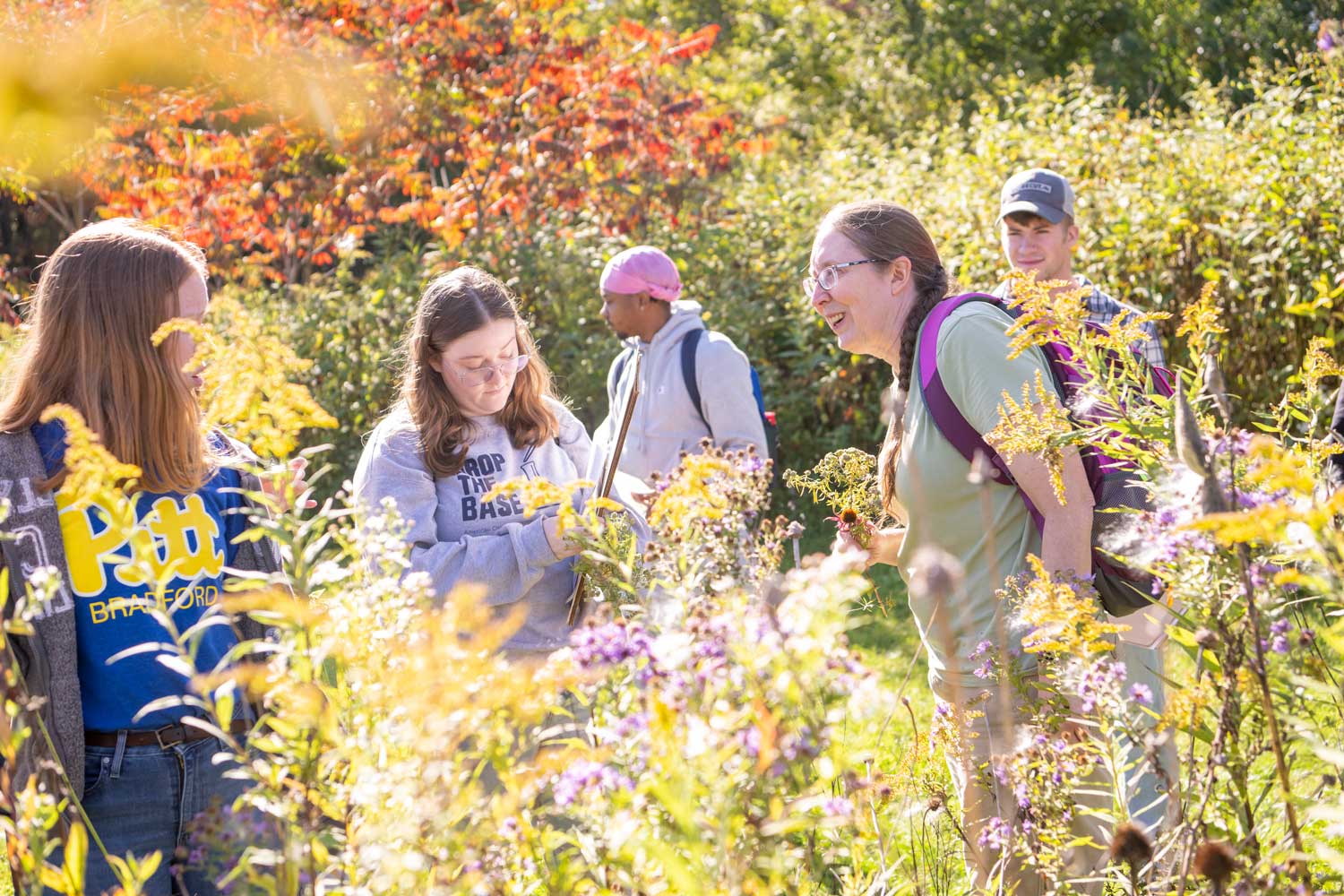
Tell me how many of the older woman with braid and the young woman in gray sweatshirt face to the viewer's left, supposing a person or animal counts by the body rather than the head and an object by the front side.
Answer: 1

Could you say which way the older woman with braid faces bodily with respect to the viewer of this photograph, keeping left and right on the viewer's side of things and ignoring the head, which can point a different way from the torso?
facing to the left of the viewer

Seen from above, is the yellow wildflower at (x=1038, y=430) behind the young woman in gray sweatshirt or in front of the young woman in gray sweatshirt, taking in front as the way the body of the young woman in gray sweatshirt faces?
in front

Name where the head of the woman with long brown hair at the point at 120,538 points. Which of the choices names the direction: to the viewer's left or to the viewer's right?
to the viewer's right

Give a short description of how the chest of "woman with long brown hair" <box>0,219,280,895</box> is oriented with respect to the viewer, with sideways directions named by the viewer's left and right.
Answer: facing the viewer and to the right of the viewer

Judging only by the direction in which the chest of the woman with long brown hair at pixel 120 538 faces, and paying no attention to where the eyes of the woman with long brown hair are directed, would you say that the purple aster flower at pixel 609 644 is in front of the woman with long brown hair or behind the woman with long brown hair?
in front

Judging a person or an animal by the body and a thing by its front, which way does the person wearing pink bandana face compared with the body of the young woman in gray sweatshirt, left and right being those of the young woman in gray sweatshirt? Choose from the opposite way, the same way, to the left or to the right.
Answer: to the right

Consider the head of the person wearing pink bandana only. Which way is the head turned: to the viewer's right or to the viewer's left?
to the viewer's left

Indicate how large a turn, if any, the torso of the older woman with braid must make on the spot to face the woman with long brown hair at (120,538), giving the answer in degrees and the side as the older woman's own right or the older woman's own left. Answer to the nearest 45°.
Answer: approximately 45° to the older woman's own left

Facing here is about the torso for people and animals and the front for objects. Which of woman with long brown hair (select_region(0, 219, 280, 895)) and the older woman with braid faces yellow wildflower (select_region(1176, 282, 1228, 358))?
the woman with long brown hair

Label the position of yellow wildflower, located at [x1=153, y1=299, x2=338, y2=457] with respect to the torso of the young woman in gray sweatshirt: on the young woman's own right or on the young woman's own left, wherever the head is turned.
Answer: on the young woman's own right

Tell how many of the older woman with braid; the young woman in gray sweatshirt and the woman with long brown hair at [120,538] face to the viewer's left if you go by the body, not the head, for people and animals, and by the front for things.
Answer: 1

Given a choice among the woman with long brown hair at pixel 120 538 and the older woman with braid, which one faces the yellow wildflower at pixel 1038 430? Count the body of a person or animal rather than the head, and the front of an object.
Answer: the woman with long brown hair

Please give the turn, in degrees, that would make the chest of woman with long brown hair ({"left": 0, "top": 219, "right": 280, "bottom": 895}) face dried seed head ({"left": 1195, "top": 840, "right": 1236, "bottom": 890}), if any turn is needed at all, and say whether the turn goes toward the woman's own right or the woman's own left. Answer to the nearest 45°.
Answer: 0° — they already face it

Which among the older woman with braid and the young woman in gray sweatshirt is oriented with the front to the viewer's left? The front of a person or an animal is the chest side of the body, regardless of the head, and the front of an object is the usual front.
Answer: the older woman with braid
